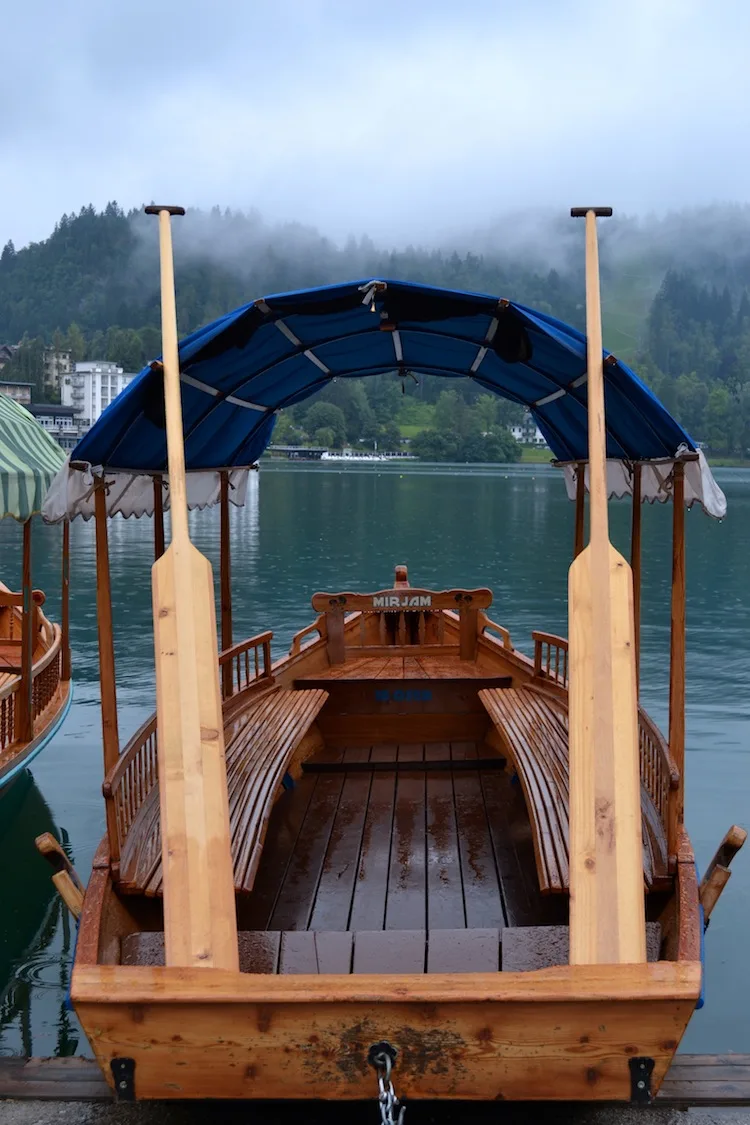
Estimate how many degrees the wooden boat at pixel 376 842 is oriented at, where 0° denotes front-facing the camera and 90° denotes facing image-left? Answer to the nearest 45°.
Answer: approximately 180°

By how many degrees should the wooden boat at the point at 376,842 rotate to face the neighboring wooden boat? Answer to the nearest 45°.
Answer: approximately 45° to its left
